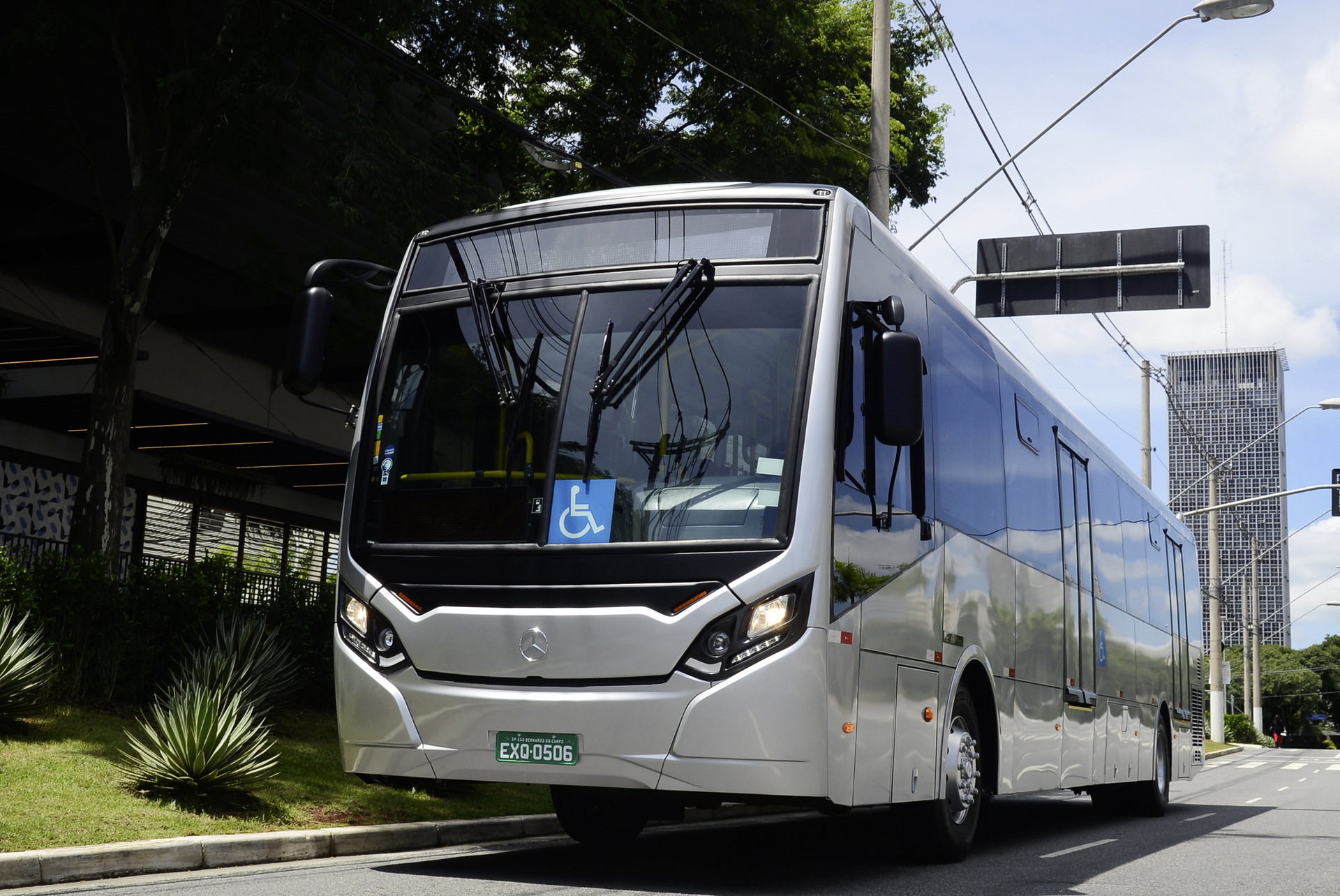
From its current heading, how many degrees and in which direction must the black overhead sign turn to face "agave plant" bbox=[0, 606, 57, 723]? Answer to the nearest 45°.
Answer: approximately 135° to its left

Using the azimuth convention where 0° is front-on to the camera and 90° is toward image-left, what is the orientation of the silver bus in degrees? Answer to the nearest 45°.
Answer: approximately 45°

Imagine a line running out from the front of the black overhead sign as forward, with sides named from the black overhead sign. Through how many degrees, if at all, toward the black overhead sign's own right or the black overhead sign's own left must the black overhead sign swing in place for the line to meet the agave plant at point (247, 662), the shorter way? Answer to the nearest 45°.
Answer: approximately 135° to the black overhead sign's own left

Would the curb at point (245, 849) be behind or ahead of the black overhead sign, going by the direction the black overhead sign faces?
behind

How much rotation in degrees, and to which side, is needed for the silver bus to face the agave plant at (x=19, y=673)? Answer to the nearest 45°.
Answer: approximately 90° to its right

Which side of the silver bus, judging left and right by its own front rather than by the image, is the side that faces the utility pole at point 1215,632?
back

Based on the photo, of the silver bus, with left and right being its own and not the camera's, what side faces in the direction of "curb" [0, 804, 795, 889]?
front

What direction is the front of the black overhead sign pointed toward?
away from the camera

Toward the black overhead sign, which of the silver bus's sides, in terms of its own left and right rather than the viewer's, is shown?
back

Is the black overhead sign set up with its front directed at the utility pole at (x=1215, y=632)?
yes

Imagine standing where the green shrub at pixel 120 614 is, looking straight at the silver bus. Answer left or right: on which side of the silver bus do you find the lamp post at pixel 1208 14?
left

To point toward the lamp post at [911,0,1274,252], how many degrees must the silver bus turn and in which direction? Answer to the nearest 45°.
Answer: approximately 180°

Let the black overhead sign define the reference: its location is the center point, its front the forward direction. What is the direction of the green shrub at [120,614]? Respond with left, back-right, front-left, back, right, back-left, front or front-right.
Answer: back-left

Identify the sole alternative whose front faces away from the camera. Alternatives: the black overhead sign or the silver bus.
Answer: the black overhead sign

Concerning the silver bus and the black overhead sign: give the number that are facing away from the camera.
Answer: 1

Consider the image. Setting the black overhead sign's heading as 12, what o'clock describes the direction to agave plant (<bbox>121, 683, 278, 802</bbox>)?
The agave plant is roughly at 7 o'clock from the black overhead sign.
